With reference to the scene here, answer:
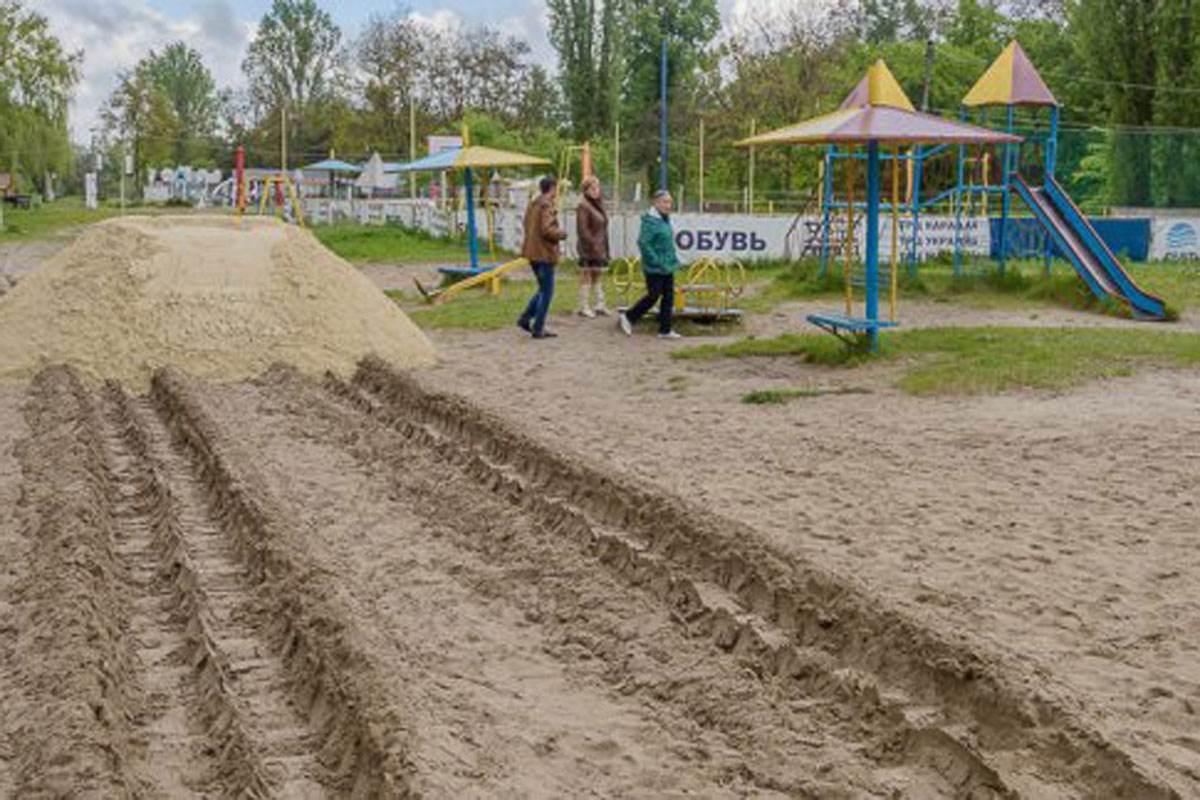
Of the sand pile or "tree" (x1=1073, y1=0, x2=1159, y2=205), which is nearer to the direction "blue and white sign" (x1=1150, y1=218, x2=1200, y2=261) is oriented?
the sand pile

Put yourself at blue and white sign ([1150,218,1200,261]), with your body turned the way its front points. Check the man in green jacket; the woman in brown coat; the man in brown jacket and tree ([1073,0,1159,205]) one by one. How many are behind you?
1

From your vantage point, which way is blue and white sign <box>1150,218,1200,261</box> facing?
toward the camera

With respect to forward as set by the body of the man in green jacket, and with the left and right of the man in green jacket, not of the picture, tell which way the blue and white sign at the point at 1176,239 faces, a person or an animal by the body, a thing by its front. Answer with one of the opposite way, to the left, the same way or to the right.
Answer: to the right

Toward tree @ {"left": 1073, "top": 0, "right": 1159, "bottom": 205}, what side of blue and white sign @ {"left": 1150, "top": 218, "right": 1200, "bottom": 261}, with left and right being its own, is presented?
back

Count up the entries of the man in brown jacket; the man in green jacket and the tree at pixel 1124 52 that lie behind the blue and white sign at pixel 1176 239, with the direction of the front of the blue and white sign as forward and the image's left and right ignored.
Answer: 1

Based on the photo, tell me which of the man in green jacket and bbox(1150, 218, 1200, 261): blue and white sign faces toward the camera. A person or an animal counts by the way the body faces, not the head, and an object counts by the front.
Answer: the blue and white sign

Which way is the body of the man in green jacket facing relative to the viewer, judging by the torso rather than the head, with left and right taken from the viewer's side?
facing to the right of the viewer

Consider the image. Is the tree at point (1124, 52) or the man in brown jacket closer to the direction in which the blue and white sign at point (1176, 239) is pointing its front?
the man in brown jacket

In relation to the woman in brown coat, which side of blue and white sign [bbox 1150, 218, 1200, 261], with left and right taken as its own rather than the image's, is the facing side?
front
